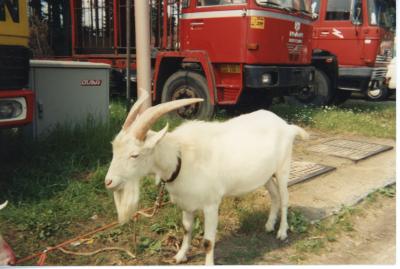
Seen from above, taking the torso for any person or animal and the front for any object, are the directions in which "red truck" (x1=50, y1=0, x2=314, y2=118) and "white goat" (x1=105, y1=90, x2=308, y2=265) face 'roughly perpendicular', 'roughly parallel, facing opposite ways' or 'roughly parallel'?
roughly perpendicular

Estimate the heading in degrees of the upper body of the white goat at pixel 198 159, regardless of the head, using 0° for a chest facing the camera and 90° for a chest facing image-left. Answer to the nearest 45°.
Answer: approximately 45°

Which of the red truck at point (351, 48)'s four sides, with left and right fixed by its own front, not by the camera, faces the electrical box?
right

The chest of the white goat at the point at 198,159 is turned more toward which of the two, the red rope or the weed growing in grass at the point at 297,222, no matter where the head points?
the red rope

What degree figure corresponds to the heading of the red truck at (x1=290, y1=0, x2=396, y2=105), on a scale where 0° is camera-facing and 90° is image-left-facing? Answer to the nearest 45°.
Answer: approximately 315°

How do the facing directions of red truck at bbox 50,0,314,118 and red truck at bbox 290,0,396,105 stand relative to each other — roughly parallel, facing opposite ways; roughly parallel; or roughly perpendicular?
roughly parallel

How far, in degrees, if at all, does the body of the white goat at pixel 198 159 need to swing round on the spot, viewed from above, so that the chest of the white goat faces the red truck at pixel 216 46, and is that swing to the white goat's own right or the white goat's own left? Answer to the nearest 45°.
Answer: approximately 135° to the white goat's own right

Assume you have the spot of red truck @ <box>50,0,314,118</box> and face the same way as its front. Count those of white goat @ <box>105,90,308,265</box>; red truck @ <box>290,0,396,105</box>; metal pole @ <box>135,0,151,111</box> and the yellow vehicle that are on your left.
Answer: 1

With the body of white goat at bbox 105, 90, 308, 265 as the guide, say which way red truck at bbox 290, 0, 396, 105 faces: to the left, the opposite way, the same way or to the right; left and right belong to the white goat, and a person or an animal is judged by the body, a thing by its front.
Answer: to the left

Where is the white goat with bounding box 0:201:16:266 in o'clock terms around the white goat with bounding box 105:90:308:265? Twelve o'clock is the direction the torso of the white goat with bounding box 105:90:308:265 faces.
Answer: the white goat with bounding box 0:201:16:266 is roughly at 1 o'clock from the white goat with bounding box 105:90:308:265.

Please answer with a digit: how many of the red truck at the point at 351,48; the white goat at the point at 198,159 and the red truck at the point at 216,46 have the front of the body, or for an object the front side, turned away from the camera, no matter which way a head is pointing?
0

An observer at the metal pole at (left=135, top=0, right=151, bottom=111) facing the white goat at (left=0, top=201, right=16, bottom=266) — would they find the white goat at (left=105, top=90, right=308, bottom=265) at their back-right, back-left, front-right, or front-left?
front-left

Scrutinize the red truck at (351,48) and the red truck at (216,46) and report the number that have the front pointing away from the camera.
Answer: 0

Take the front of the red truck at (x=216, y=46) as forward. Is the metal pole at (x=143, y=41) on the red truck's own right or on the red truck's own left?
on the red truck's own right

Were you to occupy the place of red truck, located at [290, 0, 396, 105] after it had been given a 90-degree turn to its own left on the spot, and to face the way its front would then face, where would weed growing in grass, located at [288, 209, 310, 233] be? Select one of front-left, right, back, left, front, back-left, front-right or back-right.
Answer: back-right

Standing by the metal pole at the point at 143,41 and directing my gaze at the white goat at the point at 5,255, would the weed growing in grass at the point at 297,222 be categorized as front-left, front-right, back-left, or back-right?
front-left

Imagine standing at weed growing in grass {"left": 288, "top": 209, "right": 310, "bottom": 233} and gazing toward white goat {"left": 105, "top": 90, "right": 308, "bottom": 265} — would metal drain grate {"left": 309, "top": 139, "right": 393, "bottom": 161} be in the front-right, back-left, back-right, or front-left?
back-right

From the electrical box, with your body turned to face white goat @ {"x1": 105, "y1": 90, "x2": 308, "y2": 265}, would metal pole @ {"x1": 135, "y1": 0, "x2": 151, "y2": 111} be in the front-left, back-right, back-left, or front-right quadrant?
front-left
